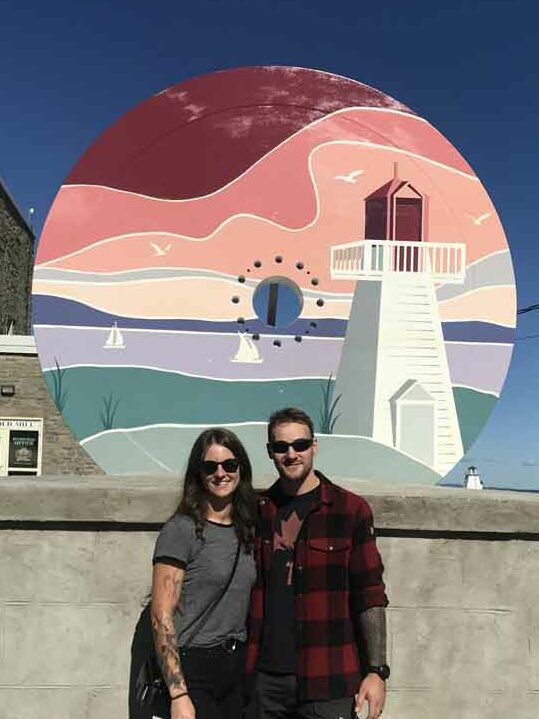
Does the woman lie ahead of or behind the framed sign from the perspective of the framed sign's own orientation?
ahead

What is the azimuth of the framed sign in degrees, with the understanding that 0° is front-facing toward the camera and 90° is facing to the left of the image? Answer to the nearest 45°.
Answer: approximately 0°

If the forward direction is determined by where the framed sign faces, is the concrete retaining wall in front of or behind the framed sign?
in front

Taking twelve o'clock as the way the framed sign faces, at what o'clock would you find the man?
The man is roughly at 12 o'clock from the framed sign.

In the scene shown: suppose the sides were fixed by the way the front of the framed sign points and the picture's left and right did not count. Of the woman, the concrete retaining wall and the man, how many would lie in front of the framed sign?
3
